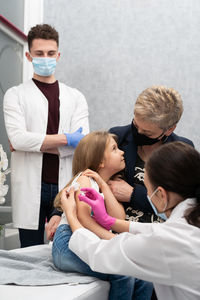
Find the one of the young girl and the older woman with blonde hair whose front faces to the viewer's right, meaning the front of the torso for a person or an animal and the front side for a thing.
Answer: the young girl

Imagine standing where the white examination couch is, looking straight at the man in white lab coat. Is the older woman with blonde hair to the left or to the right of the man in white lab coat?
right

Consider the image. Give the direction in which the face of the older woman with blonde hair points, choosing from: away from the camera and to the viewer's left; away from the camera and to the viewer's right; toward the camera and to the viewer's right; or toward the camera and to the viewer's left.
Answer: toward the camera and to the viewer's left

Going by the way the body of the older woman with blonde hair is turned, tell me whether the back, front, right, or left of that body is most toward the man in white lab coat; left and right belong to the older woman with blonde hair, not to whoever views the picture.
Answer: right

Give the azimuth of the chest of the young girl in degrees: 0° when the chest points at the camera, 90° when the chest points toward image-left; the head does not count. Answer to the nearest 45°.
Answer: approximately 270°

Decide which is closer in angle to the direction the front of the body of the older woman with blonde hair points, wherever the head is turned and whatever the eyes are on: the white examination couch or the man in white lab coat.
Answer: the white examination couch

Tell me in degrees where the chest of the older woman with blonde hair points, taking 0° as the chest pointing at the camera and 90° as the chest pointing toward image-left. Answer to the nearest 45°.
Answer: approximately 45°
